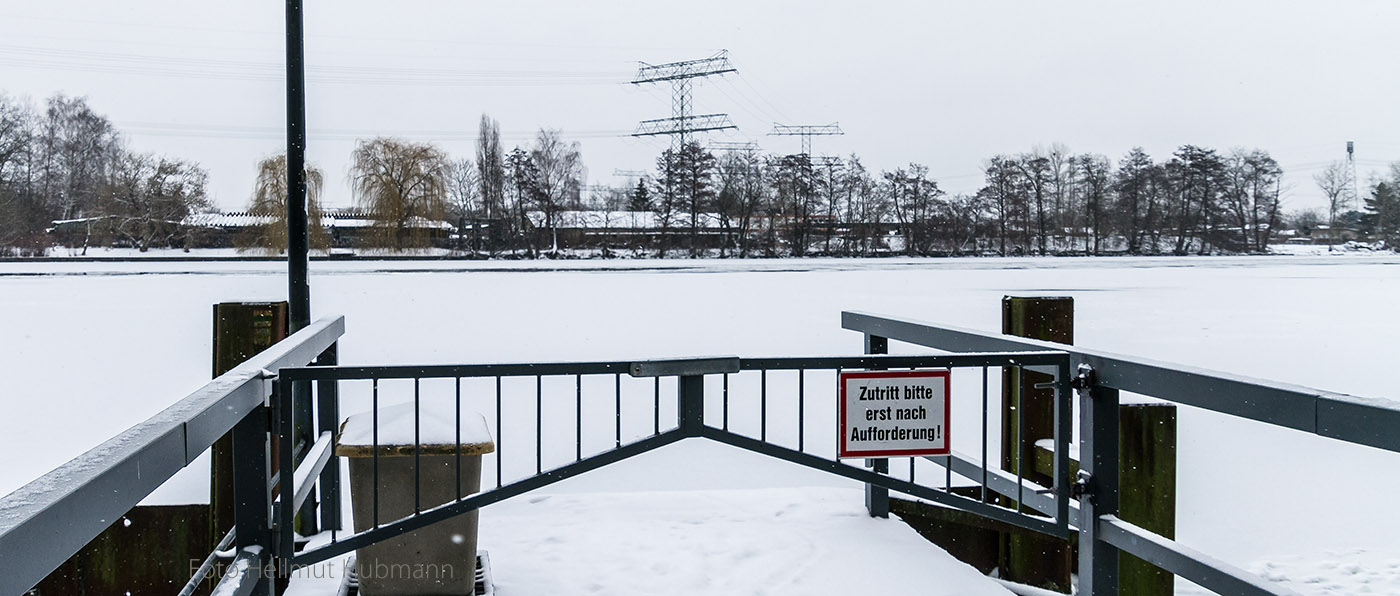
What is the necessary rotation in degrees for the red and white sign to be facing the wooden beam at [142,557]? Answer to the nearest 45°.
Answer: approximately 90° to its right

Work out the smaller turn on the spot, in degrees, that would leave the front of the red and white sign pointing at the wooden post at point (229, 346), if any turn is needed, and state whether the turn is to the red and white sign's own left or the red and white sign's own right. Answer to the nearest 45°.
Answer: approximately 90° to the red and white sign's own right

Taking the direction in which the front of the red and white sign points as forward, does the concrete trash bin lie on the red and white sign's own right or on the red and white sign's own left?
on the red and white sign's own right

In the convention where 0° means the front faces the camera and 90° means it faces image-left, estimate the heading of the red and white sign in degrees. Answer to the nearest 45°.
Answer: approximately 0°
